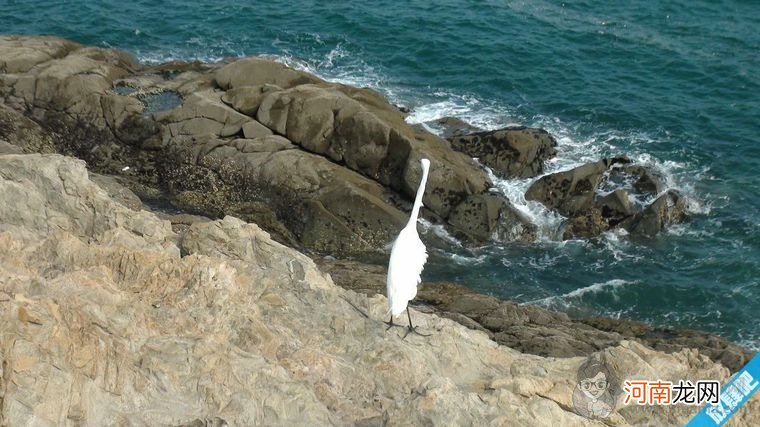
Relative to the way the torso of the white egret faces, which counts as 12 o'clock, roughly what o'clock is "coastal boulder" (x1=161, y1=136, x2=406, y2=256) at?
The coastal boulder is roughly at 10 o'clock from the white egret.

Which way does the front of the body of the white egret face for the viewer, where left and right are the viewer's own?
facing away from the viewer and to the right of the viewer

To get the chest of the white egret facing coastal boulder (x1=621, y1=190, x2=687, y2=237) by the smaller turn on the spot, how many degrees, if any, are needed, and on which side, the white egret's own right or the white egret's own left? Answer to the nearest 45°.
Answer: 0° — it already faces it

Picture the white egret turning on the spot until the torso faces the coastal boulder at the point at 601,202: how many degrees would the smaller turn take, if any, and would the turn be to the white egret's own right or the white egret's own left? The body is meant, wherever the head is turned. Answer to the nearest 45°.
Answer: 0° — it already faces it
